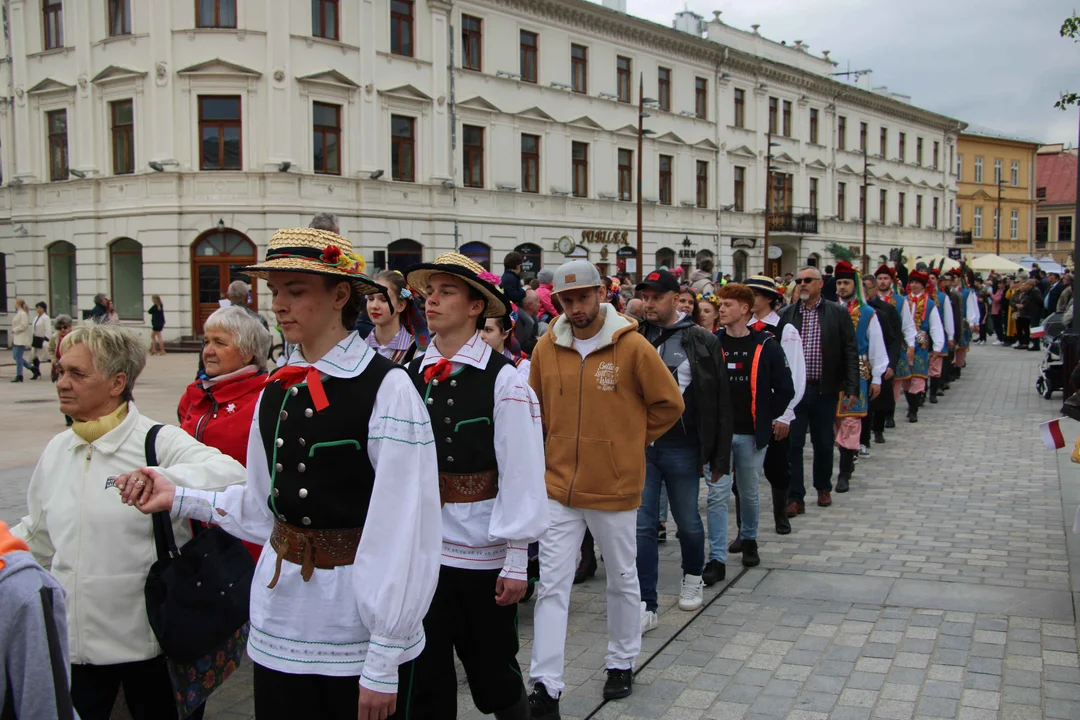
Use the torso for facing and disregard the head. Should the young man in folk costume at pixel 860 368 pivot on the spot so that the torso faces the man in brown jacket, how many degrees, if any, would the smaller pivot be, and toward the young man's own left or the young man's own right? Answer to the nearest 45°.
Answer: approximately 45° to the young man's own left

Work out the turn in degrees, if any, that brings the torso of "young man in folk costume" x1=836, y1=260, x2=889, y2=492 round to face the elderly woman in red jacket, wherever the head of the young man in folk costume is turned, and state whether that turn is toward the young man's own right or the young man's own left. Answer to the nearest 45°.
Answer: approximately 45° to the young man's own left

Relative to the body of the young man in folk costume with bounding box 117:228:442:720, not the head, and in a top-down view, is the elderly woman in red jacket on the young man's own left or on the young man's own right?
on the young man's own right

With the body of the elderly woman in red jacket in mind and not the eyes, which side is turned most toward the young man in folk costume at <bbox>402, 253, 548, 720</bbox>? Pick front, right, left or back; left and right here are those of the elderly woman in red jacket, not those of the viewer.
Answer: left

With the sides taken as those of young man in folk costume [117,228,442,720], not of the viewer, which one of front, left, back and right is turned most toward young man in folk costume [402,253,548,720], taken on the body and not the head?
back

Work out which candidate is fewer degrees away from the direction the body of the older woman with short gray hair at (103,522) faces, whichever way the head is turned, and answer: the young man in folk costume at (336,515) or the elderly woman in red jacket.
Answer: the young man in folk costume

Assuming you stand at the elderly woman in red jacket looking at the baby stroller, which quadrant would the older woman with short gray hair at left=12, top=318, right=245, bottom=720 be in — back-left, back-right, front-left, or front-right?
back-right

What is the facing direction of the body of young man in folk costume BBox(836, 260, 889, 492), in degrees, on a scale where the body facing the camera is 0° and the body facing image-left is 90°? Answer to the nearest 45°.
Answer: approximately 45°

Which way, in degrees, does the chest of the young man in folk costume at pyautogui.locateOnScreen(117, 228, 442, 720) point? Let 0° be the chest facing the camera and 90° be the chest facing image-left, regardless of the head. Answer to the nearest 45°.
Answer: approximately 45°
